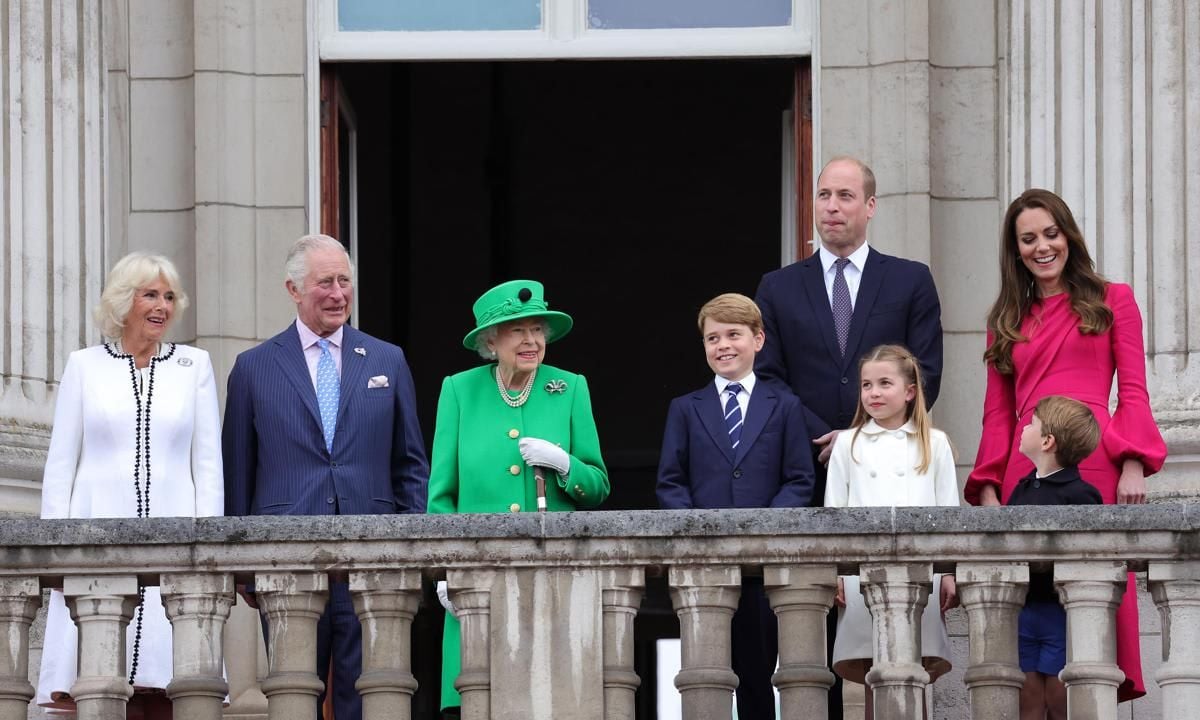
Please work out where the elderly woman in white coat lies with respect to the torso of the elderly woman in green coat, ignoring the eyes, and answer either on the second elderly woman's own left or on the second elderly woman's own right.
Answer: on the second elderly woman's own right

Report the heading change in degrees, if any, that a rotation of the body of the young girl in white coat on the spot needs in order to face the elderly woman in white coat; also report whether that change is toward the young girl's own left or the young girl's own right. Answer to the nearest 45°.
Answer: approximately 90° to the young girl's own right

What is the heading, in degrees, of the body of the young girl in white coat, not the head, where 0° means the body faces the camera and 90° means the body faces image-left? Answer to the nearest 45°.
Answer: approximately 0°

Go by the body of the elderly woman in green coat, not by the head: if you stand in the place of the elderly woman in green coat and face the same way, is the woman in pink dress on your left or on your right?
on your left

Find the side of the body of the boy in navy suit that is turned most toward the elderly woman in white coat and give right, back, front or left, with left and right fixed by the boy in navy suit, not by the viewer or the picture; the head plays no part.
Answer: right

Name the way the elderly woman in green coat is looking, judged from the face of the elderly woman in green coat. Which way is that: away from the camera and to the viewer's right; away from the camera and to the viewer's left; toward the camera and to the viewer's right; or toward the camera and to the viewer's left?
toward the camera and to the viewer's right

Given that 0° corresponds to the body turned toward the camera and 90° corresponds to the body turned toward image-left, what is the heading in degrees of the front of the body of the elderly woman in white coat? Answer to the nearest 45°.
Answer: approximately 0°

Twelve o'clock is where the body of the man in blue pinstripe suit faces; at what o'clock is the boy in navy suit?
The boy in navy suit is roughly at 9 o'clock from the man in blue pinstripe suit.

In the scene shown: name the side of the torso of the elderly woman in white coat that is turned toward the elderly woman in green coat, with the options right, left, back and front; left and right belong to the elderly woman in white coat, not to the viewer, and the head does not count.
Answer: left

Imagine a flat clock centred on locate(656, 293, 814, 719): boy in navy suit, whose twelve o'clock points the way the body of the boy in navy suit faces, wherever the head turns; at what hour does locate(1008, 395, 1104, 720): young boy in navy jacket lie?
The young boy in navy jacket is roughly at 10 o'clock from the boy in navy suit.

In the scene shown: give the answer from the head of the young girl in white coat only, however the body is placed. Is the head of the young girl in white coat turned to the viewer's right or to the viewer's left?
to the viewer's left
